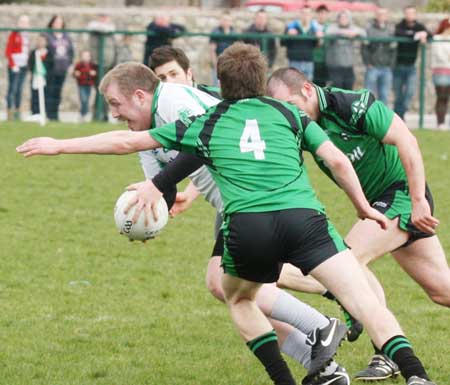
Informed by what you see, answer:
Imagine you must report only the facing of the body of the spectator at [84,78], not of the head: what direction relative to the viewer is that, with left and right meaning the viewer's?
facing the viewer

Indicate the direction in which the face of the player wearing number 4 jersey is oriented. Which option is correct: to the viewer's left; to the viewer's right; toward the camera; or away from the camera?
away from the camera

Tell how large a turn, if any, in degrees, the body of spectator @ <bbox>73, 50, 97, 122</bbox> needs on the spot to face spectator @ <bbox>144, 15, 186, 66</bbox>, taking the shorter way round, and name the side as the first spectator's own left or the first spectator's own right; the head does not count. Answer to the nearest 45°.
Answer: approximately 90° to the first spectator's own left

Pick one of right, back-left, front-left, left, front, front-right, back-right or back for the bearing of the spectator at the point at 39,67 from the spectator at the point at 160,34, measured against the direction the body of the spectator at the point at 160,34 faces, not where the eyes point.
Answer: right

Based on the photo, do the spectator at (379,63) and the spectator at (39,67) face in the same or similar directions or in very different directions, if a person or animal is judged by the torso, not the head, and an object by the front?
same or similar directions

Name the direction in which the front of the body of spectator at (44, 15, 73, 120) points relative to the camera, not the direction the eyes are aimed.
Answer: toward the camera

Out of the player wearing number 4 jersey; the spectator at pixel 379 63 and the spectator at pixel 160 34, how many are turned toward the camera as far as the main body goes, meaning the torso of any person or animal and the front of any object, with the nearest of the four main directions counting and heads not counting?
2

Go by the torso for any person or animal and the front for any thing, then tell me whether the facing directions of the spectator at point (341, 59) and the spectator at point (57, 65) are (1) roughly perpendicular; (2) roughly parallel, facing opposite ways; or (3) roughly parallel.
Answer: roughly parallel

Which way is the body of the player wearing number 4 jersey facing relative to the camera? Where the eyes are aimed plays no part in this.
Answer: away from the camera

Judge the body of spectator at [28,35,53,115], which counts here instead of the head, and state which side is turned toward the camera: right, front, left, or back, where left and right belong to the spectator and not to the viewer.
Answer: front

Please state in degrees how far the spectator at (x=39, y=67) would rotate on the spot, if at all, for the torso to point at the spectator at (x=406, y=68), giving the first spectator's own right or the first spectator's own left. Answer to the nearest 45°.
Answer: approximately 90° to the first spectator's own left

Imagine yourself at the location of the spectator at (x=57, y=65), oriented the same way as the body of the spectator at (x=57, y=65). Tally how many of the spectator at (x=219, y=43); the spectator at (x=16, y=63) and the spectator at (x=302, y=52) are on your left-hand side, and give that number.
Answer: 2

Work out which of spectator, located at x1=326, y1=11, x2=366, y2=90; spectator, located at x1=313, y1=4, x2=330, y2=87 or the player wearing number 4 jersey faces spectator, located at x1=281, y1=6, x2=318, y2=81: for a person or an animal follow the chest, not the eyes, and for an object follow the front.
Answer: the player wearing number 4 jersey

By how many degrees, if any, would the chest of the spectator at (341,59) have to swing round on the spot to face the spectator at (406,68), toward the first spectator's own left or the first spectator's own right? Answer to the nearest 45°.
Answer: approximately 90° to the first spectator's own left

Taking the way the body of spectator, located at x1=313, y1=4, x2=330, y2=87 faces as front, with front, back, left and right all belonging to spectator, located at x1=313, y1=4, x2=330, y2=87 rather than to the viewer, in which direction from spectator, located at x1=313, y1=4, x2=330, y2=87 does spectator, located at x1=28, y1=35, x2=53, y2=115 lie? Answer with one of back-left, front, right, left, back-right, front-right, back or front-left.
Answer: right

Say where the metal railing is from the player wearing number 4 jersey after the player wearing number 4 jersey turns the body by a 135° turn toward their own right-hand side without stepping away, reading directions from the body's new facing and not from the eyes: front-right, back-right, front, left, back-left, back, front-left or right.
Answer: back-left
